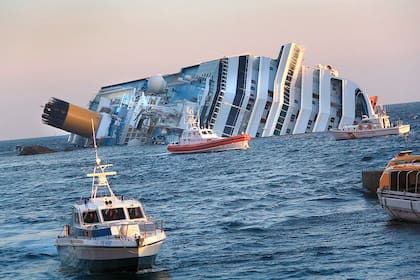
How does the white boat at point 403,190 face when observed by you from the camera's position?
facing to the left of the viewer

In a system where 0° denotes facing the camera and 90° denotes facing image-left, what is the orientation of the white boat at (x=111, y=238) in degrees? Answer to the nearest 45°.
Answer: approximately 315°
